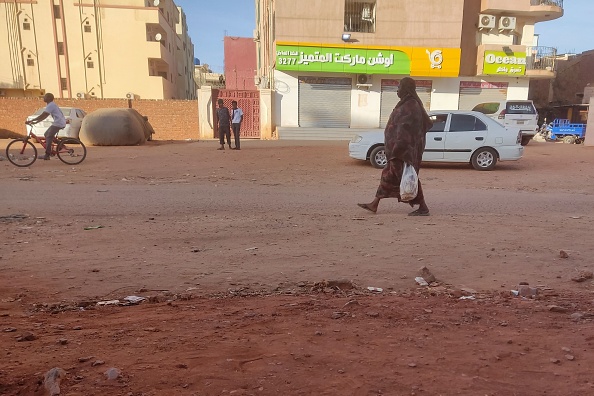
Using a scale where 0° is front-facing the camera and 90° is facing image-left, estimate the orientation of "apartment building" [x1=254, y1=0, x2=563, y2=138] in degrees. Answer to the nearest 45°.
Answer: approximately 0°

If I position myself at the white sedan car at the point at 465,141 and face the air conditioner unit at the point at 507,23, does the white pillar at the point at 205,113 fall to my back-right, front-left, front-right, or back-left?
front-left

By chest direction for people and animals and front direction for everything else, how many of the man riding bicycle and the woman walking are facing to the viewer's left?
2

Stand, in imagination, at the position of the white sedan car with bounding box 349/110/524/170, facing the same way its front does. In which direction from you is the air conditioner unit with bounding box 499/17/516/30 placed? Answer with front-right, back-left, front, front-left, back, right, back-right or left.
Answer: right

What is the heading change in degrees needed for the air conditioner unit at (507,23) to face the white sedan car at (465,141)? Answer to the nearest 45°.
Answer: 0° — it already faces it

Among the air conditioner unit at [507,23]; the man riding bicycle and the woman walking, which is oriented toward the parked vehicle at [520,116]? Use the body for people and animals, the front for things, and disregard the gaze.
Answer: the air conditioner unit

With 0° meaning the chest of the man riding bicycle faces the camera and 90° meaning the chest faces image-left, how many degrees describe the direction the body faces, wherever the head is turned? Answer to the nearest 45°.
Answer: approximately 90°

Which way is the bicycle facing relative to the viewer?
to the viewer's left

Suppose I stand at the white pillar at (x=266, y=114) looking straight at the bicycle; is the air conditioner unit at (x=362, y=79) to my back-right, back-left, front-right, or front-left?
back-left

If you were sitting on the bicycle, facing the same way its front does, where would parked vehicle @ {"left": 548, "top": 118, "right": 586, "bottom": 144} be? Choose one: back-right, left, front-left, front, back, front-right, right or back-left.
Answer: back

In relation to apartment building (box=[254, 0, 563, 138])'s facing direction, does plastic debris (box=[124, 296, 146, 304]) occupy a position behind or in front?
in front

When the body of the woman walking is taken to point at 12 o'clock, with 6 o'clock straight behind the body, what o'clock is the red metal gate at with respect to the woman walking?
The red metal gate is roughly at 2 o'clock from the woman walking.

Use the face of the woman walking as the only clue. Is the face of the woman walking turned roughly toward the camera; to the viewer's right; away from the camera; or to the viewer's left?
to the viewer's left

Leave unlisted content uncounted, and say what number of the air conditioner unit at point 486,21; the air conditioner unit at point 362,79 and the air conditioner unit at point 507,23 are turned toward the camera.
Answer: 3

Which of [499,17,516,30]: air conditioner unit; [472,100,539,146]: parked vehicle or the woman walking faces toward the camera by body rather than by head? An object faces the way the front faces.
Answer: the air conditioner unit

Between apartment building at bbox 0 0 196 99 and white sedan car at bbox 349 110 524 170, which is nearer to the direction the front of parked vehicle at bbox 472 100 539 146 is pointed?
the apartment building

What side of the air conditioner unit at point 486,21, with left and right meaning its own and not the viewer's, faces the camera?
front

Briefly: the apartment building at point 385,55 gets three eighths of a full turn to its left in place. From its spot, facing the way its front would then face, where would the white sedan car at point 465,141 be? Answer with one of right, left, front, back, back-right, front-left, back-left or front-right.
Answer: back-right
